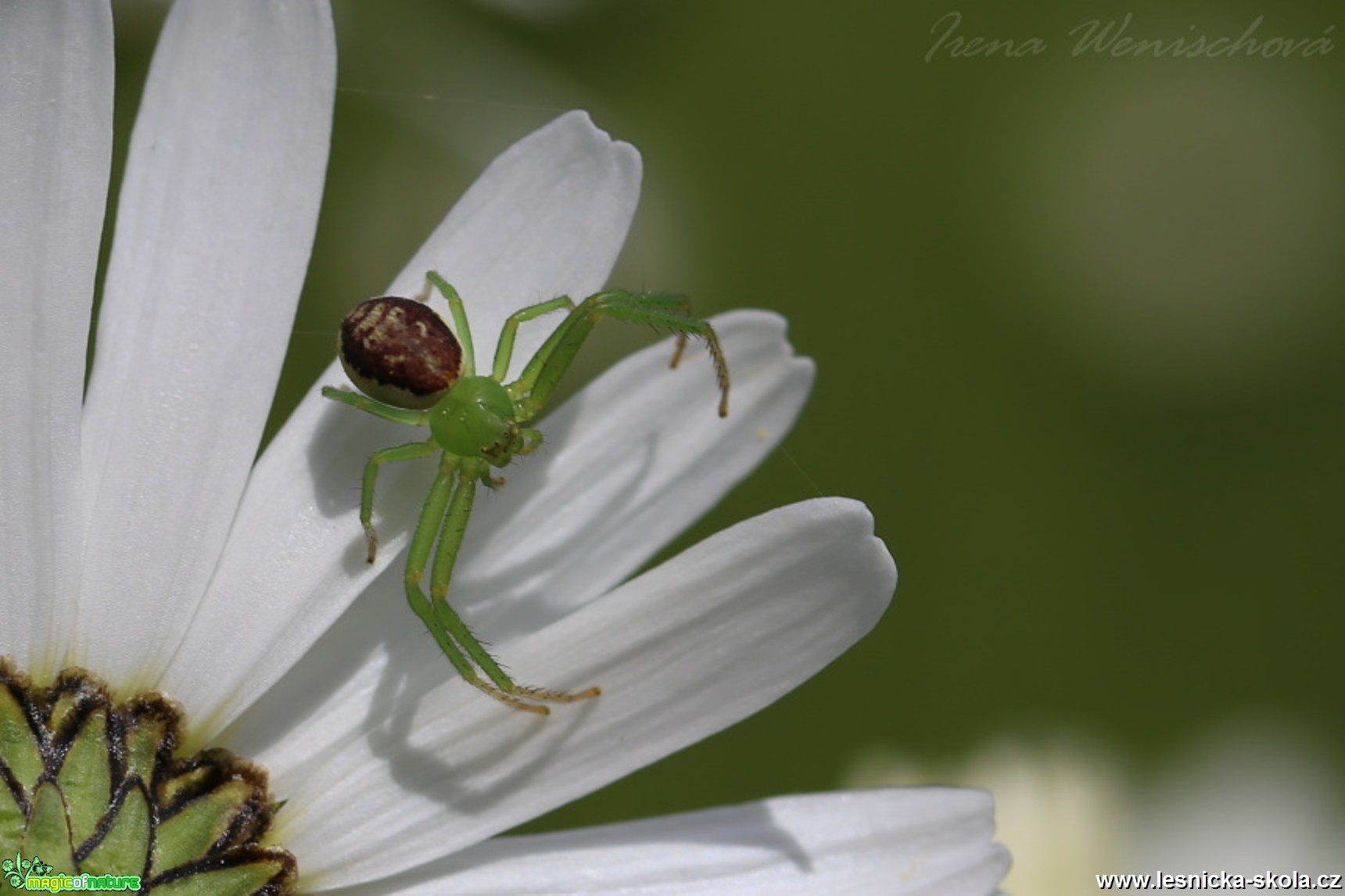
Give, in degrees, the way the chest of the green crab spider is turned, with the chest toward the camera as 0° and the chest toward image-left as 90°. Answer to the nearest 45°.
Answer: approximately 315°
